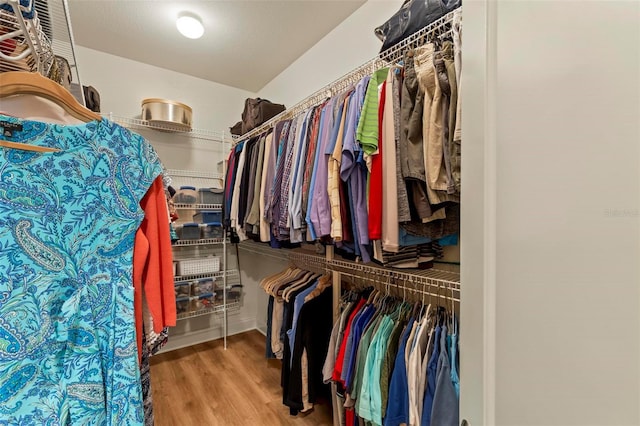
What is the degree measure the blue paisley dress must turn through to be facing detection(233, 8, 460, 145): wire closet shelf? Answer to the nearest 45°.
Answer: approximately 90° to its left

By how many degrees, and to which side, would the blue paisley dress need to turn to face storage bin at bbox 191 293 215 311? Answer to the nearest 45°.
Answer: approximately 135° to its left

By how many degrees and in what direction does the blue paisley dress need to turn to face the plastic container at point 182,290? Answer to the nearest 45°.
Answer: approximately 135° to its left

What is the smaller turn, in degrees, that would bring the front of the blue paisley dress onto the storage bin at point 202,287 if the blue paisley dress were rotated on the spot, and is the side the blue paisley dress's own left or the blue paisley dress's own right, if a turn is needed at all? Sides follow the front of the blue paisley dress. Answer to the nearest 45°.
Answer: approximately 135° to the blue paisley dress's own left

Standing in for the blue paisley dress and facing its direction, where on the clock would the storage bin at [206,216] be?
The storage bin is roughly at 7 o'clock from the blue paisley dress.

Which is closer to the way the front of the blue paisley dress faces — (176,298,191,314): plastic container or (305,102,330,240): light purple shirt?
the light purple shirt

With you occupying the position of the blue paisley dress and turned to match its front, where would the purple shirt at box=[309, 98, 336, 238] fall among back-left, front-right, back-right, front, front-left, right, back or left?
left

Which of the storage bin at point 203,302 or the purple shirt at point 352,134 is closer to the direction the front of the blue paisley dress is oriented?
the purple shirt

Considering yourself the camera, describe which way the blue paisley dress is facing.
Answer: facing the viewer

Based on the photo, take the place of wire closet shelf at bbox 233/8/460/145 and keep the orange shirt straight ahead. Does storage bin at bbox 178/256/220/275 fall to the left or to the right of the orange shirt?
right
